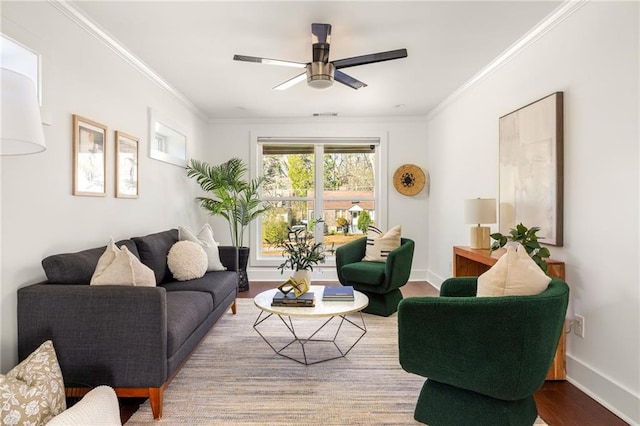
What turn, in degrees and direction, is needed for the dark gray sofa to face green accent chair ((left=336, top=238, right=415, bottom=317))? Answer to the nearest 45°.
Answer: approximately 45° to its left

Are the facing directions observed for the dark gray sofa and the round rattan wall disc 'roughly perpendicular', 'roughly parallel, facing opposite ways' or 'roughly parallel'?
roughly perpendicular

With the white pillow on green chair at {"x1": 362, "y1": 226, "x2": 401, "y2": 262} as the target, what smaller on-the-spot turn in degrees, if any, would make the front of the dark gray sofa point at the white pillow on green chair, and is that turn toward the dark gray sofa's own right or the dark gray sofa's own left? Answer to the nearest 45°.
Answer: approximately 45° to the dark gray sofa's own left

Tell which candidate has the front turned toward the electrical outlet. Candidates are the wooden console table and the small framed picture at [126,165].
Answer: the small framed picture

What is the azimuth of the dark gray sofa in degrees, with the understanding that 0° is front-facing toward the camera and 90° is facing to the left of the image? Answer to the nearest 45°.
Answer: approximately 315°

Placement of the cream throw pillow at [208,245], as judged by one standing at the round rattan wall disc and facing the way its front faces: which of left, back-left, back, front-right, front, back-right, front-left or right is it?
front-right

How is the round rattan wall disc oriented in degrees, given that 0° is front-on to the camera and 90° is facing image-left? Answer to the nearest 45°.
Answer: approximately 0°

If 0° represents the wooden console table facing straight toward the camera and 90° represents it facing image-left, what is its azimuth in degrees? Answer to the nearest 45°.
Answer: approximately 45°

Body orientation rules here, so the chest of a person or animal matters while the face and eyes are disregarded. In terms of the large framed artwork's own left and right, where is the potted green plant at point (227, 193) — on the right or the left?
on its right

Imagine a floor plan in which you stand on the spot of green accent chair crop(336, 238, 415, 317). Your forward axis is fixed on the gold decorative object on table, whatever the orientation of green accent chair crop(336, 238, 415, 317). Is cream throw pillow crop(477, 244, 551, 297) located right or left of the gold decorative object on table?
left

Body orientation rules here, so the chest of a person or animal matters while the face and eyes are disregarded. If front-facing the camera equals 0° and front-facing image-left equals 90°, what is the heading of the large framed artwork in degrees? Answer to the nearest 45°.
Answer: approximately 45°

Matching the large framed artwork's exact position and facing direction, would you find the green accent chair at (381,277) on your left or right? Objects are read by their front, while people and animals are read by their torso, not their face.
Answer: on your right
